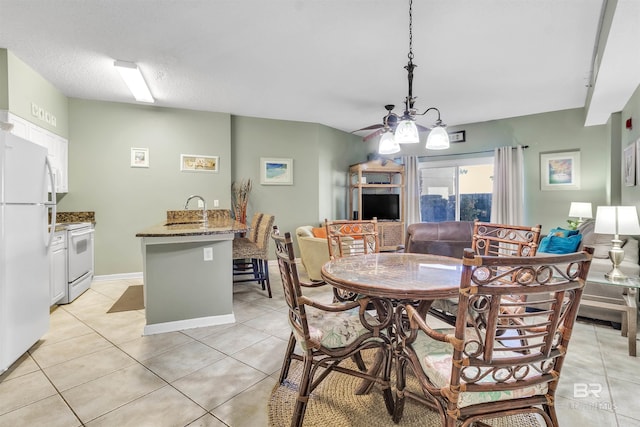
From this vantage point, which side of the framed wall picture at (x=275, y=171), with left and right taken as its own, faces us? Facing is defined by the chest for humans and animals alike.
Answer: front

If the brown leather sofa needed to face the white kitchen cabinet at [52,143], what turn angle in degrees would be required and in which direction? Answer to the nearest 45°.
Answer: approximately 90° to its left

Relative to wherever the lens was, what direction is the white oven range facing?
facing the viewer and to the right of the viewer

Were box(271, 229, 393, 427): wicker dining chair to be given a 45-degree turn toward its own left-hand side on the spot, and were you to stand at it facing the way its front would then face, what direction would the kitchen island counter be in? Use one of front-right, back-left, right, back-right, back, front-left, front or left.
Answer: left

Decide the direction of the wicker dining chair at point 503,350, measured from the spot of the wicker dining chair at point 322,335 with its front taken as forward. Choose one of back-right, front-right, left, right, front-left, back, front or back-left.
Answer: front-right

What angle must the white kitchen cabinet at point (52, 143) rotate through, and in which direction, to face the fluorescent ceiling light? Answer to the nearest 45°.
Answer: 0° — it already faces it

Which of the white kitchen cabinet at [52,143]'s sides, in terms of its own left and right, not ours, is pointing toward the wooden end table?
front

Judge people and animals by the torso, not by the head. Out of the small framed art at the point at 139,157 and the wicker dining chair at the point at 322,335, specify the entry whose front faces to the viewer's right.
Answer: the wicker dining chair

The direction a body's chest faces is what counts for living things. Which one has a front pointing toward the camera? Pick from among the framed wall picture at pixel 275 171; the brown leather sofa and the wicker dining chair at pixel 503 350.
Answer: the framed wall picture

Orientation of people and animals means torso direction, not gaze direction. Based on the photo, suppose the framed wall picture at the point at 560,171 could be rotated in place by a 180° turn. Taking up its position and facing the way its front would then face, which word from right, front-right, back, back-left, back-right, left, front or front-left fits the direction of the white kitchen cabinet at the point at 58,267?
back-left

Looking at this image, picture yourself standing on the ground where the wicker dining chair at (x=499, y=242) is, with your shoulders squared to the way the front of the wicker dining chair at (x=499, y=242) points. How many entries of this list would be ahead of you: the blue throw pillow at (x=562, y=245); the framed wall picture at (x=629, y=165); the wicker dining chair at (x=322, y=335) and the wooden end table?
1

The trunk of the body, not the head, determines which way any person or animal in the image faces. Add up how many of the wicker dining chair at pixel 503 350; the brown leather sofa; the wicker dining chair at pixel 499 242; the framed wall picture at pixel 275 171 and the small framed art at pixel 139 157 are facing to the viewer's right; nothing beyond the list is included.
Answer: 0

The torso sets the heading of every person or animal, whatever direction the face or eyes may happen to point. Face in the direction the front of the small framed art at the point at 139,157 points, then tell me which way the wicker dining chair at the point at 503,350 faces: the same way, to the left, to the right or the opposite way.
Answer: the opposite way

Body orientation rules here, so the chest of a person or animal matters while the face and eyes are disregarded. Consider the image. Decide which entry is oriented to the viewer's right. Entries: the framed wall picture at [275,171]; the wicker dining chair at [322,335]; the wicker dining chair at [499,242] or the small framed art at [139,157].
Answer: the wicker dining chair at [322,335]

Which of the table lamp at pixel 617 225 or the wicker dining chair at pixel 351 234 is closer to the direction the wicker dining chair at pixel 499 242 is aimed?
the wicker dining chair

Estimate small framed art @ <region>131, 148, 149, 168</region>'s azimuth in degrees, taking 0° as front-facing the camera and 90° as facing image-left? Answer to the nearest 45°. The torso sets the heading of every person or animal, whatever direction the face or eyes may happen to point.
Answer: approximately 0°
